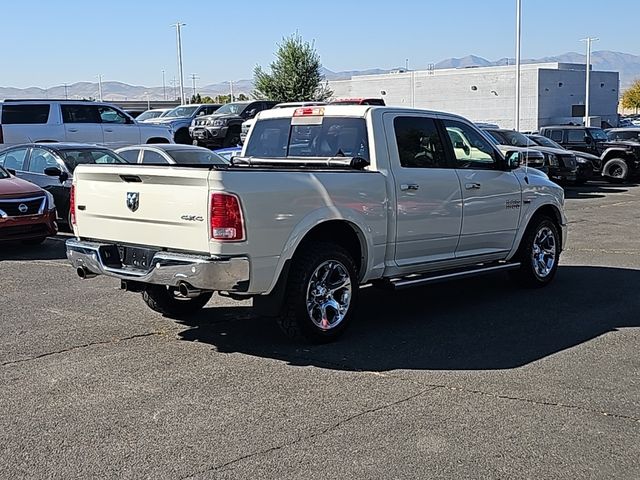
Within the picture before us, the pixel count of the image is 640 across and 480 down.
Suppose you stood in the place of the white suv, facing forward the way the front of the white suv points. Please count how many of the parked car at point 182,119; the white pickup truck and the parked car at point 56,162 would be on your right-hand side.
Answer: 2

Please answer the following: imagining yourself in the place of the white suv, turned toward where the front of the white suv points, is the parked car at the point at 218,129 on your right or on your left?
on your left

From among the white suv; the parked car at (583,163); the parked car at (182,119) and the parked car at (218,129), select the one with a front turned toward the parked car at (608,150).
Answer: the white suv

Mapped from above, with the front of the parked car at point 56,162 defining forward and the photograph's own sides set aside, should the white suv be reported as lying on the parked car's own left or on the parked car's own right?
on the parked car's own left

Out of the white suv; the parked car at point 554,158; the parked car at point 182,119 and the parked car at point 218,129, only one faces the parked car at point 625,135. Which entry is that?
the white suv

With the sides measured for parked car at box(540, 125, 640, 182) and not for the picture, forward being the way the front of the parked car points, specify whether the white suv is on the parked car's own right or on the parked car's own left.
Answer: on the parked car's own right

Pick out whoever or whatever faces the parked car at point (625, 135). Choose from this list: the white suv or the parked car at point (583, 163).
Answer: the white suv

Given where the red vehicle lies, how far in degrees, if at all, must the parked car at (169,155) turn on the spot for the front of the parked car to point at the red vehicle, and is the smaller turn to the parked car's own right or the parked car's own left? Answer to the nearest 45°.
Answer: approximately 90° to the parked car's own right

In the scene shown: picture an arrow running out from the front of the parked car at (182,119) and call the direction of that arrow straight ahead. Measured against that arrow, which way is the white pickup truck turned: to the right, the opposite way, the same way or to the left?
the opposite way

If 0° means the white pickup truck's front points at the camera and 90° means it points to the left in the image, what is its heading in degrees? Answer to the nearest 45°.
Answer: approximately 225°

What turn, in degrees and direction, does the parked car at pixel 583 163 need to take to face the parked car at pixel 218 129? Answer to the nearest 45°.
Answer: approximately 135° to its right

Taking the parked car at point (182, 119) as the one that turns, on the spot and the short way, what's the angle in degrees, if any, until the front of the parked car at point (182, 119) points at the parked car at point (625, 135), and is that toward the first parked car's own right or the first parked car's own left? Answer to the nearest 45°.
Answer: approximately 90° to the first parked car's own left

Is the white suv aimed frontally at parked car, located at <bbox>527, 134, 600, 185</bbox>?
yes

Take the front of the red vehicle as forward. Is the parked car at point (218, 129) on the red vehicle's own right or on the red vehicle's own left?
on the red vehicle's own left
